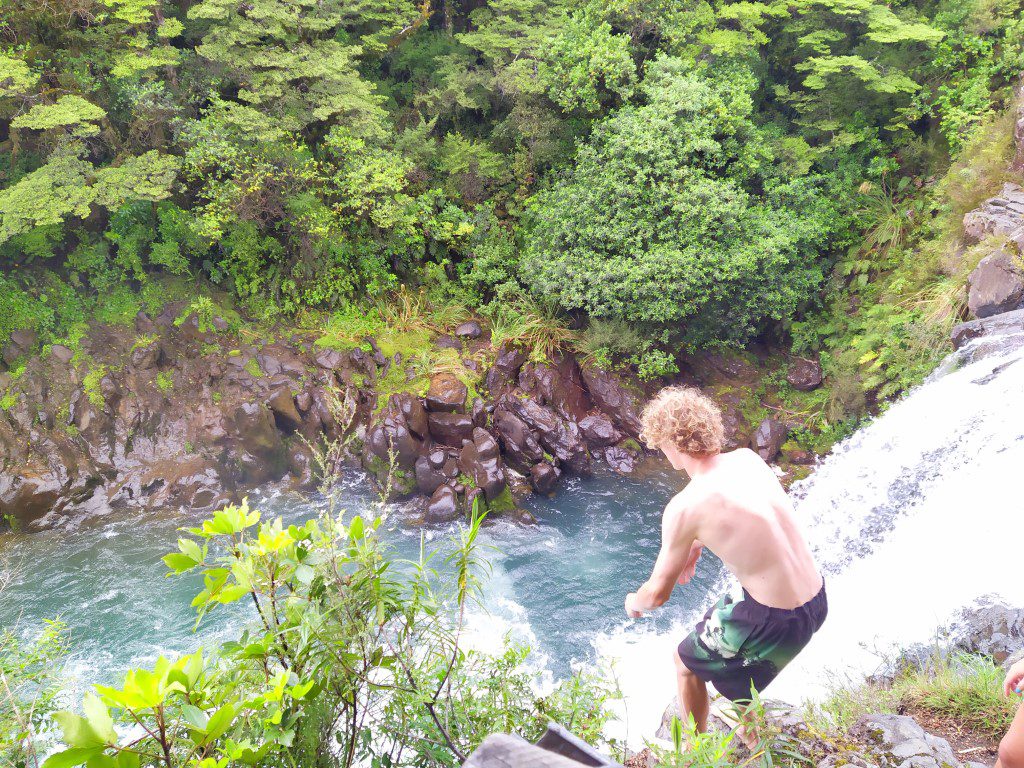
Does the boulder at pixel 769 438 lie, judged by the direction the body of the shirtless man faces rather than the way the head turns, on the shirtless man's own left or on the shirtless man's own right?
on the shirtless man's own right

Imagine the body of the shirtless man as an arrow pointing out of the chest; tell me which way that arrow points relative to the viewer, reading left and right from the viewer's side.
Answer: facing away from the viewer and to the left of the viewer

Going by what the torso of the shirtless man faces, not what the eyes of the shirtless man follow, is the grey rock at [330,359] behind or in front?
in front

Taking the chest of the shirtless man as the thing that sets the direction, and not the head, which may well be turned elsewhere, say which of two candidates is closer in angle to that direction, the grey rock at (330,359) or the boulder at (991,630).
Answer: the grey rock

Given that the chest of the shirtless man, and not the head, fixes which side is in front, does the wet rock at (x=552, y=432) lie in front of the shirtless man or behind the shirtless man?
in front

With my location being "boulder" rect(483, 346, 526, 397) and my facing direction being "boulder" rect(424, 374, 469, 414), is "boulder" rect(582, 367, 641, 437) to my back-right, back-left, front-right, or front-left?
back-left

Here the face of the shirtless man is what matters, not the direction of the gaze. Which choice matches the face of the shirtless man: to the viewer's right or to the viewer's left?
to the viewer's left

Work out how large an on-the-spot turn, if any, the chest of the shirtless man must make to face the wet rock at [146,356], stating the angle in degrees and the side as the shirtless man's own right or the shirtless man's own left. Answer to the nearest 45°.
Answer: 0° — they already face it

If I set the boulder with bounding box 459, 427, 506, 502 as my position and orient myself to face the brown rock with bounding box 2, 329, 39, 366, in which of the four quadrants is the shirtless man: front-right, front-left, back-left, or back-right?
back-left

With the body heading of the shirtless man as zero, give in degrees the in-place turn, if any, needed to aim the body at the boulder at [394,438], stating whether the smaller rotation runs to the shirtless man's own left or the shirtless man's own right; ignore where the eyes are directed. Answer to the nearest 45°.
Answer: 0° — they already face it

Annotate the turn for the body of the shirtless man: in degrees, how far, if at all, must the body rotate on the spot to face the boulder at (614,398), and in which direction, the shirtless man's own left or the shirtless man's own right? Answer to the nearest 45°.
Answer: approximately 45° to the shirtless man's own right

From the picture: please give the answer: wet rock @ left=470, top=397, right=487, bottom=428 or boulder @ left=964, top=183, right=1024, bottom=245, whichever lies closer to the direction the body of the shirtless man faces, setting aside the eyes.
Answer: the wet rock
